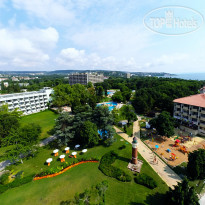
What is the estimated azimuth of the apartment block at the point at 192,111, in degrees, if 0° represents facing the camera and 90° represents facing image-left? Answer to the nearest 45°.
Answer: approximately 45°

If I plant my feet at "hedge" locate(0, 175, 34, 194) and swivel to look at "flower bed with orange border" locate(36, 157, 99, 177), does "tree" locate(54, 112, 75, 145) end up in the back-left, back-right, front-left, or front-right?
front-left

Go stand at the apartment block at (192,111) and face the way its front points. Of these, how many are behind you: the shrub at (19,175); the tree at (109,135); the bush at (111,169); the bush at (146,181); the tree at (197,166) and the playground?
0

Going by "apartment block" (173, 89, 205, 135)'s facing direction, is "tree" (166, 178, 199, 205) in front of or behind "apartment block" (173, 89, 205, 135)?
in front

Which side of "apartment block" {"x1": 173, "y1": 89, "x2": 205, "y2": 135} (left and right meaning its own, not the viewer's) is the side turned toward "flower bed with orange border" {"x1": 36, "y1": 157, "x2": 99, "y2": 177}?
front

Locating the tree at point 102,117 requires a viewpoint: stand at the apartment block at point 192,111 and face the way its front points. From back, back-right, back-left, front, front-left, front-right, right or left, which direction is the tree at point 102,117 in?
front

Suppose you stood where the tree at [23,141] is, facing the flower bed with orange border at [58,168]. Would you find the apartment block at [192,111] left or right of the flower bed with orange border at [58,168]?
left

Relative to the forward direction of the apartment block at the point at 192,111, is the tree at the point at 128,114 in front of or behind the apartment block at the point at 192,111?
in front

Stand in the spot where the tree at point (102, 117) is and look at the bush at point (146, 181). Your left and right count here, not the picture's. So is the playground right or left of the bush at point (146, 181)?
left

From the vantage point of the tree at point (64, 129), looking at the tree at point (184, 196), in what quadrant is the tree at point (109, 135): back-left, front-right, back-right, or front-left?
front-left

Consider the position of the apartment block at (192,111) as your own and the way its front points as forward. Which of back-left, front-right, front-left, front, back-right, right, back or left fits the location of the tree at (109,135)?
front

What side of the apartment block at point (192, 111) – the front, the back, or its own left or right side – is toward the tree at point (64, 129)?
front

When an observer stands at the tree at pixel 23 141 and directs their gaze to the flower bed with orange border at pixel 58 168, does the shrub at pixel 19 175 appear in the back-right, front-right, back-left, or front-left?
front-right

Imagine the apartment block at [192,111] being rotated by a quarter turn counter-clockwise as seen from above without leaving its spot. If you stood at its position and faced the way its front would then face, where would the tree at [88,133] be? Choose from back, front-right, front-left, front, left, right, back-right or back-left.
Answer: right
